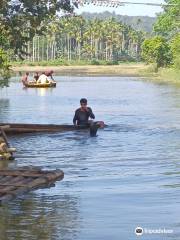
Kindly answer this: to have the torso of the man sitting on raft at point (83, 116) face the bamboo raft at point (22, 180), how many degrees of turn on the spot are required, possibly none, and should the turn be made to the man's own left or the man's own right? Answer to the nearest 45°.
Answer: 0° — they already face it

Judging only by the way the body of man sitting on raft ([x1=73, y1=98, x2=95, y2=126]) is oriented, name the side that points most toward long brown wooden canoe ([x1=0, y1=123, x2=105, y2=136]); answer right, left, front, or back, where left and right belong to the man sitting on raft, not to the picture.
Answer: right

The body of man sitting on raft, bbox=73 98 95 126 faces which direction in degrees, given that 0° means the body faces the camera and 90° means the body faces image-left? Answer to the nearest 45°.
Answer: approximately 0°
